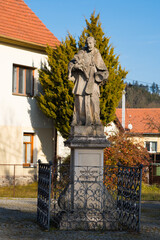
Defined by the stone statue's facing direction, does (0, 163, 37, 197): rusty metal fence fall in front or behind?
behind

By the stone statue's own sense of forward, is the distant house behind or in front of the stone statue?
behind

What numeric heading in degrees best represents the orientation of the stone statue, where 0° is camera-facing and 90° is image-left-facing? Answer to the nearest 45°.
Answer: approximately 0°

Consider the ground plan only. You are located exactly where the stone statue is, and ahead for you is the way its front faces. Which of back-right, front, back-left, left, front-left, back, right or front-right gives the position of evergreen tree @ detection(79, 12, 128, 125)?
back

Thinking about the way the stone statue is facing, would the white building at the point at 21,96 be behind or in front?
behind

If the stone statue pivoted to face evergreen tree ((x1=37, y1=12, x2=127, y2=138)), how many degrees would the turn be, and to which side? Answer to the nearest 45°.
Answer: approximately 180°
